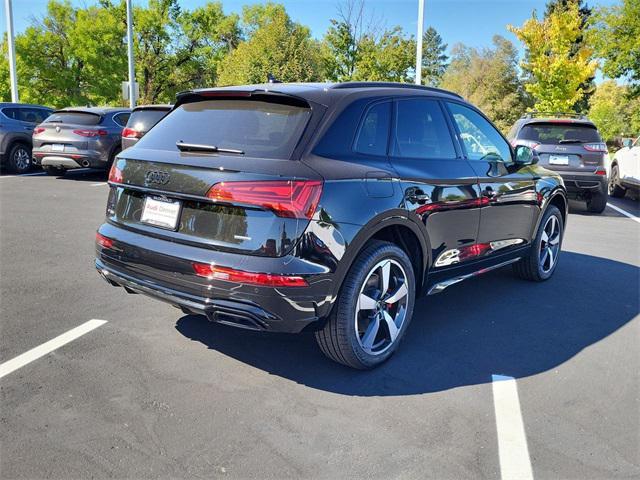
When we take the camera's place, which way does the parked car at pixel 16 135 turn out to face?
facing away from the viewer and to the right of the viewer

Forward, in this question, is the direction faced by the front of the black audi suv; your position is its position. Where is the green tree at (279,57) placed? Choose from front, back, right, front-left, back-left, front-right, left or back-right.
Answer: front-left

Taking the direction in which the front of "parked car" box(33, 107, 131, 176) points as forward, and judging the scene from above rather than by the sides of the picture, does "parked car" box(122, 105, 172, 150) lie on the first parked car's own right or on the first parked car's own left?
on the first parked car's own right

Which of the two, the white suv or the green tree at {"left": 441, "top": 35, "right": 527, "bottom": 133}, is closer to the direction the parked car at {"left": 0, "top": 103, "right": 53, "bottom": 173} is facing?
the green tree

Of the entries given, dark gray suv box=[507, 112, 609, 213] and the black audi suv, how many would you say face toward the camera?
0

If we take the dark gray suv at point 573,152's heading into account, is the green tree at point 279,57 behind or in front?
in front

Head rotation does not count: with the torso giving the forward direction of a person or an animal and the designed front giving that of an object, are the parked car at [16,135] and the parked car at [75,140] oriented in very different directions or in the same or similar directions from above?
same or similar directions

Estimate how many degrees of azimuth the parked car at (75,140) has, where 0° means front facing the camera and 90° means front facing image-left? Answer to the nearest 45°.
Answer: approximately 225°

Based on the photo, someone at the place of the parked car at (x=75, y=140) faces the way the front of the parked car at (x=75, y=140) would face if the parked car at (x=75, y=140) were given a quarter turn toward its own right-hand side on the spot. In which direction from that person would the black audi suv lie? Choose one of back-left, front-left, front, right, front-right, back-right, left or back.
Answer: front-right

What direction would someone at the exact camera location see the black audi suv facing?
facing away from the viewer and to the right of the viewer

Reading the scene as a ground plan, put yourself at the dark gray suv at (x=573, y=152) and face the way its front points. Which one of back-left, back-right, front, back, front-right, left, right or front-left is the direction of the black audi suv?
back

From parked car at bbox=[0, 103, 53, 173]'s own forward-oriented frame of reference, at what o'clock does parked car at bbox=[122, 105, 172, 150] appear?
parked car at bbox=[122, 105, 172, 150] is roughly at 3 o'clock from parked car at bbox=[0, 103, 53, 173].

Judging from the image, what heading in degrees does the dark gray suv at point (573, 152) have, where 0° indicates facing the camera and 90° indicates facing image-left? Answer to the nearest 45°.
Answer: approximately 180°

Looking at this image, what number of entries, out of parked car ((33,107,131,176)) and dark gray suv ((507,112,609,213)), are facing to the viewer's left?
0

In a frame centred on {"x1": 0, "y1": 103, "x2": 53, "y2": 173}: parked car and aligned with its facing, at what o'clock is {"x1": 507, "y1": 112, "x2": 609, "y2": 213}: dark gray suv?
The dark gray suv is roughly at 3 o'clock from the parked car.

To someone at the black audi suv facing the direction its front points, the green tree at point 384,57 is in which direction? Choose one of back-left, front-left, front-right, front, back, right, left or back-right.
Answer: front-left

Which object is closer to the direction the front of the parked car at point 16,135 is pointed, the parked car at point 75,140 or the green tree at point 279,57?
the green tree
